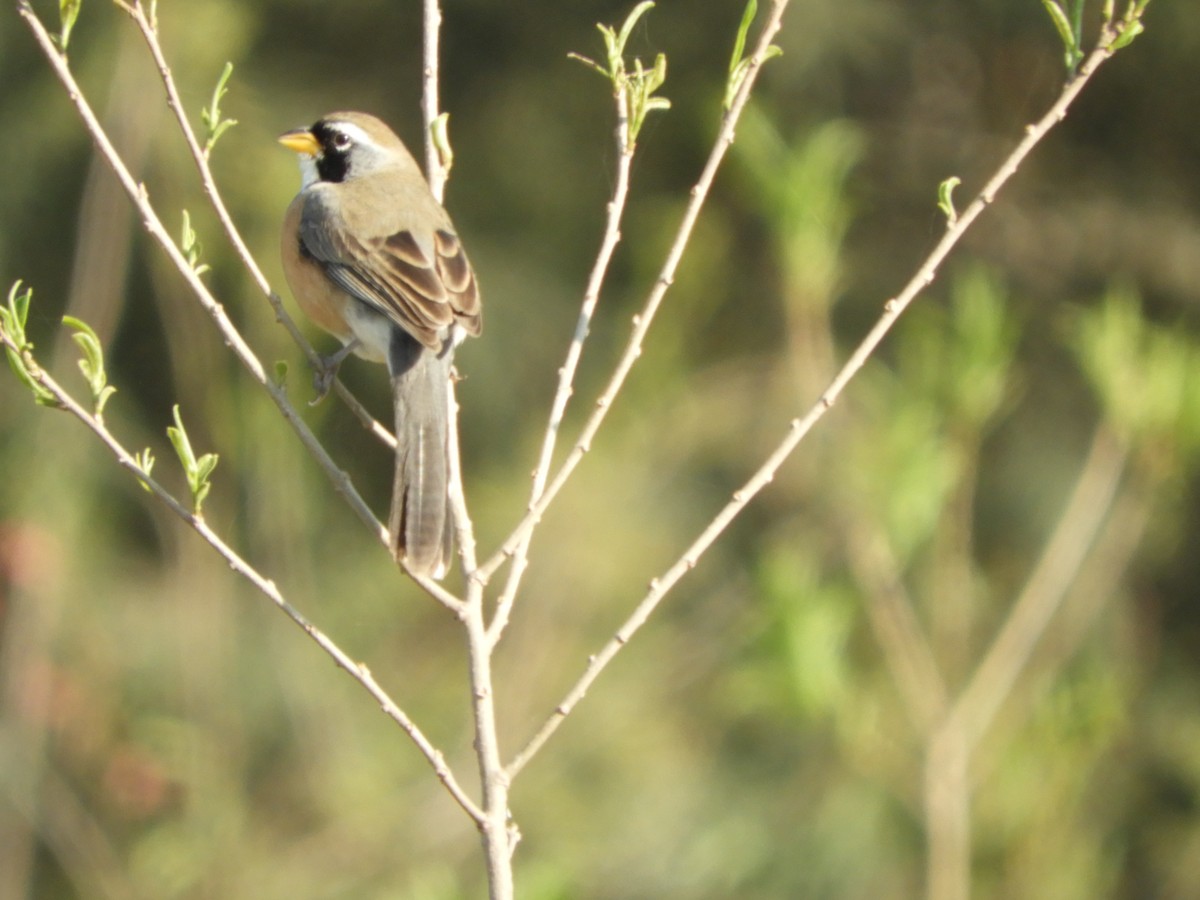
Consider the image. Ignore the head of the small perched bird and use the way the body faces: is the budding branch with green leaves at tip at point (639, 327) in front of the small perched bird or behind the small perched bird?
behind

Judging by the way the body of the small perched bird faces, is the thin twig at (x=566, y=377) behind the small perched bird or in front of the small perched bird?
behind

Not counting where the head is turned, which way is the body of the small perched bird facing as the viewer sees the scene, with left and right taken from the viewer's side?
facing away from the viewer and to the left of the viewer

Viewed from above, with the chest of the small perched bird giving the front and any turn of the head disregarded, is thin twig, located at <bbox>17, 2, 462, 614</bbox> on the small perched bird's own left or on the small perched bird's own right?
on the small perched bird's own left
